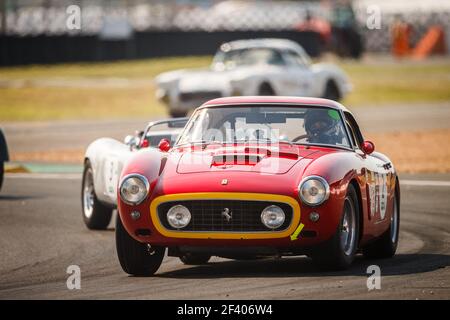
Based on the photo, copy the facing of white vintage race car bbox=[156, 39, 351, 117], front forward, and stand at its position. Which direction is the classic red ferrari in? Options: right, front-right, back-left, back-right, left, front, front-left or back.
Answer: front-left

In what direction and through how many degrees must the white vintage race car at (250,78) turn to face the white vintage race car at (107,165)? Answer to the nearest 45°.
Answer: approximately 45° to its left

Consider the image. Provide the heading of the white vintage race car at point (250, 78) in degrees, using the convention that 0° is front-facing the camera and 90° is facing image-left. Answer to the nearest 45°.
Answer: approximately 45°

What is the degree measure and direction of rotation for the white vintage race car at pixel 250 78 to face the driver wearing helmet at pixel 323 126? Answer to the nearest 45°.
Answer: approximately 45° to its left

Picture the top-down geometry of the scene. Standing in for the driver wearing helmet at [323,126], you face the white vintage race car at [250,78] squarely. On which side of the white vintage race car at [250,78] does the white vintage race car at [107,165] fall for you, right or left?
left

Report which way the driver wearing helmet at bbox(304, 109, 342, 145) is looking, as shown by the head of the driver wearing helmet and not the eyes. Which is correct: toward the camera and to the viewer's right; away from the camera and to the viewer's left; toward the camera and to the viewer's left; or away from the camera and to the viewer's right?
toward the camera and to the viewer's left

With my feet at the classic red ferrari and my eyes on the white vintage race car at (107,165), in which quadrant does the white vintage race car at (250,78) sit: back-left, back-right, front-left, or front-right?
front-right
